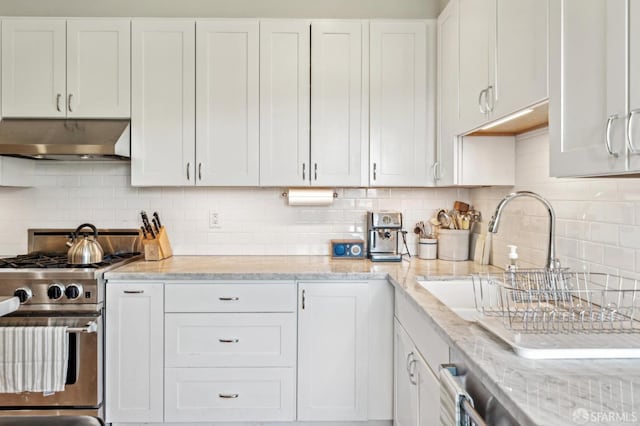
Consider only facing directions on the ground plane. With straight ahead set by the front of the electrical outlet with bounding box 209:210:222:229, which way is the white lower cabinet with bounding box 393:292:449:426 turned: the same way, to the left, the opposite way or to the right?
to the right

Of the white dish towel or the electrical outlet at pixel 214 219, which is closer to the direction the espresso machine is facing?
the white dish towel

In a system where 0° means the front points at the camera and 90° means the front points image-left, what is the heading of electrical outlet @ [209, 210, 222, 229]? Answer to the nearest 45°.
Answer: approximately 0°

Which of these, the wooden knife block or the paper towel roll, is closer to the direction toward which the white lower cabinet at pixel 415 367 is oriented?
the wooden knife block

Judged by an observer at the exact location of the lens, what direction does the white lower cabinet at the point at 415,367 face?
facing to the left of the viewer

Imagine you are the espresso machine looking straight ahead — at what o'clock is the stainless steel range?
The stainless steel range is roughly at 2 o'clock from the espresso machine.

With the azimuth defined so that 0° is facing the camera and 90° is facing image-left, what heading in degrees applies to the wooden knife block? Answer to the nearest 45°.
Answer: approximately 45°

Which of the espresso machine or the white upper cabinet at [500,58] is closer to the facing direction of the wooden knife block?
the white upper cabinet

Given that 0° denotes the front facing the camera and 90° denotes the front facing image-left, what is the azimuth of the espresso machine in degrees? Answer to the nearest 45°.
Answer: approximately 0°
